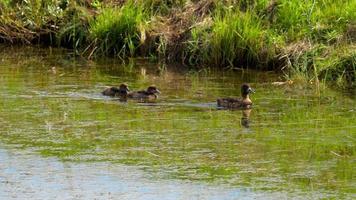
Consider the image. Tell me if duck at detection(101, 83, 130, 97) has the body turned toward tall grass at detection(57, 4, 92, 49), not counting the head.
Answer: no

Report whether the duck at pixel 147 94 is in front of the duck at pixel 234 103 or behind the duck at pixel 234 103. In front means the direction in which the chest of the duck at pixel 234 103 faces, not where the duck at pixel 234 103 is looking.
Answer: behind

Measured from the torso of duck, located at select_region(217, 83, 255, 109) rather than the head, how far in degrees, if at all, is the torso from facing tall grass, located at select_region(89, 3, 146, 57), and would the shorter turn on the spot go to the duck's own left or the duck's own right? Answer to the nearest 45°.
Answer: approximately 135° to the duck's own left

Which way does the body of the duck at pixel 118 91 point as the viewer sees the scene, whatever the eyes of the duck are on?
to the viewer's right

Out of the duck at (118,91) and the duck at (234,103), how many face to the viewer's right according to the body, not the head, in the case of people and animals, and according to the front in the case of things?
2

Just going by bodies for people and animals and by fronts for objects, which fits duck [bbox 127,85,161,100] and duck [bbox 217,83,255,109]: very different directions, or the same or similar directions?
same or similar directions

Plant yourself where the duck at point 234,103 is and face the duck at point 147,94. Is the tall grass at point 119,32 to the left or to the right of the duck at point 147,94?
right

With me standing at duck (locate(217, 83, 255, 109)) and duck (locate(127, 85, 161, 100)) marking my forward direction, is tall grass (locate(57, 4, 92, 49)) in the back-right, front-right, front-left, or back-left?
front-right

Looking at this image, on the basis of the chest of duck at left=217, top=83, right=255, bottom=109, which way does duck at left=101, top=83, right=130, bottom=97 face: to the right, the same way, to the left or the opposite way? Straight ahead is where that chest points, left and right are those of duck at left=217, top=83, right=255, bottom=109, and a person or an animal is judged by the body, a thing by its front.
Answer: the same way

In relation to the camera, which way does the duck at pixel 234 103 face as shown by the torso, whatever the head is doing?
to the viewer's right

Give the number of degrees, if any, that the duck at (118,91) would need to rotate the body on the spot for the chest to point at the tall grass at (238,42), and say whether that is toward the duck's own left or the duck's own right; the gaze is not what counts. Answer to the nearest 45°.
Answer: approximately 45° to the duck's own left

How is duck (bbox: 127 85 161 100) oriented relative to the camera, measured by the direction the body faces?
to the viewer's right

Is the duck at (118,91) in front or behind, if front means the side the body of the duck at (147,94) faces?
behind

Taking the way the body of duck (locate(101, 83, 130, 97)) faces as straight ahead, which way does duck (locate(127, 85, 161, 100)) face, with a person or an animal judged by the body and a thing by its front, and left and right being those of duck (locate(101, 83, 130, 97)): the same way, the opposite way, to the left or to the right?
the same way

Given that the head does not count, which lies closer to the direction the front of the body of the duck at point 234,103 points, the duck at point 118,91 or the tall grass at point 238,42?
the tall grass

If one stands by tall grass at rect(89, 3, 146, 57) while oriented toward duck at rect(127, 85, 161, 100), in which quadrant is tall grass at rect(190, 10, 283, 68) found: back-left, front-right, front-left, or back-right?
front-left
